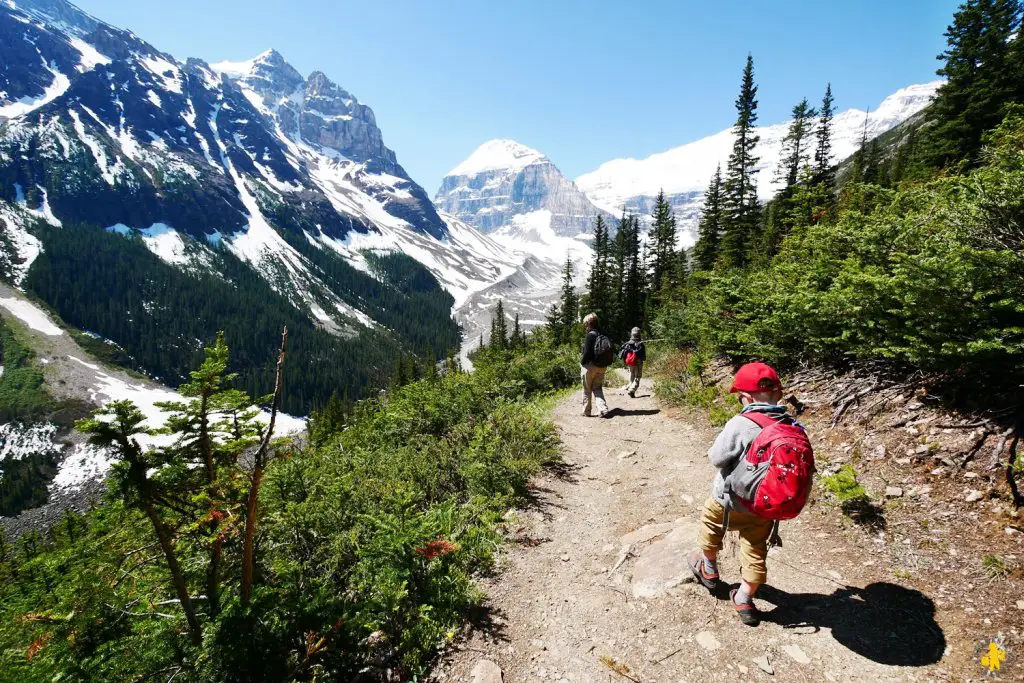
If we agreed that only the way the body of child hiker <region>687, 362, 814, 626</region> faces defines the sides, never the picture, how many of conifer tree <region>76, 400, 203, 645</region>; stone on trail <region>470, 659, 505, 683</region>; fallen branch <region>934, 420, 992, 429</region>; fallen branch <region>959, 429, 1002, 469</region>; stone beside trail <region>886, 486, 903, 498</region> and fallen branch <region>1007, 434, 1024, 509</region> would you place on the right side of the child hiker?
4

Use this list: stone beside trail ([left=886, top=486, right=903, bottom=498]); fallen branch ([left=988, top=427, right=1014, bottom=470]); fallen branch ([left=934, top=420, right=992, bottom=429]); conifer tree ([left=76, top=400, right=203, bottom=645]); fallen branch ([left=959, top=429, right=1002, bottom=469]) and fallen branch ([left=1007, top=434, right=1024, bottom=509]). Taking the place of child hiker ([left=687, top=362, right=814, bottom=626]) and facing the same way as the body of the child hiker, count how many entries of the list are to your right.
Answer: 5

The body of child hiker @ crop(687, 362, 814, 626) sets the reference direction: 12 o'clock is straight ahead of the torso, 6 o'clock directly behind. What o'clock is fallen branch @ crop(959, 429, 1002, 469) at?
The fallen branch is roughly at 3 o'clock from the child hiker.

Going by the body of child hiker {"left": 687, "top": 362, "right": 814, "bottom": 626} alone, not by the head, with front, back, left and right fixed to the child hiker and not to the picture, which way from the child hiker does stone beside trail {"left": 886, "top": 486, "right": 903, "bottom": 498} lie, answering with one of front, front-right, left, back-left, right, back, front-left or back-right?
right

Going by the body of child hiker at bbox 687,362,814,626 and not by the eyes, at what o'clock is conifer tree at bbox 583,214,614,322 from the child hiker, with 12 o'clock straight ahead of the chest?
The conifer tree is roughly at 1 o'clock from the child hiker.

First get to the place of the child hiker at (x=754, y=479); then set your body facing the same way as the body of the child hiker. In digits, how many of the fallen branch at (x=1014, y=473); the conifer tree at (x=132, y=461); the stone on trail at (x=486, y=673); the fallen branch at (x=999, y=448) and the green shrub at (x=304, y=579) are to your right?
2

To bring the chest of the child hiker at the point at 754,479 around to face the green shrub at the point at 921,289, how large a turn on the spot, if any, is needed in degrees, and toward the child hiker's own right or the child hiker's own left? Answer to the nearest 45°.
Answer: approximately 90° to the child hiker's own right

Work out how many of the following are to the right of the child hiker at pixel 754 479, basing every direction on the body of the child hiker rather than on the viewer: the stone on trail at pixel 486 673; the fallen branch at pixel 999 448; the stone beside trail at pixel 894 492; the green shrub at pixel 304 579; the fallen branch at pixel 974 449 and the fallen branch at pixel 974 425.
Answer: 4

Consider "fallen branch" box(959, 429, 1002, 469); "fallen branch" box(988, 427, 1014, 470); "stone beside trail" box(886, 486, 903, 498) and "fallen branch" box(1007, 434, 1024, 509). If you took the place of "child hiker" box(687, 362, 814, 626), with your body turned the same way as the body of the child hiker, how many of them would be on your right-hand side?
4

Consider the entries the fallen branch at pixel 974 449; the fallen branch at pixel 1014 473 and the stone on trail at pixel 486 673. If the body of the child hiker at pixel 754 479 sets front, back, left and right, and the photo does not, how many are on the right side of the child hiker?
2

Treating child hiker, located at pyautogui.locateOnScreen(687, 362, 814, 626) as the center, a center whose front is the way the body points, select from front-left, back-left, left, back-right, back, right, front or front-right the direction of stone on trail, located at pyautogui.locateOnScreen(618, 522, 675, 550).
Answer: front

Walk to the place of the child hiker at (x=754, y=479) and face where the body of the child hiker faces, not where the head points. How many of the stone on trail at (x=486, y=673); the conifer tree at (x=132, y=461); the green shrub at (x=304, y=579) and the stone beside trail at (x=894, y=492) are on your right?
1

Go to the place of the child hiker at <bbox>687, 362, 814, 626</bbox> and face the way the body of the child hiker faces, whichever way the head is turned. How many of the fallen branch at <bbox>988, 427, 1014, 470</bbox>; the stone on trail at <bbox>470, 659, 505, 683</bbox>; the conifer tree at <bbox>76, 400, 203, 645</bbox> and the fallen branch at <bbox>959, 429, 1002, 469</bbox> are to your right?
2

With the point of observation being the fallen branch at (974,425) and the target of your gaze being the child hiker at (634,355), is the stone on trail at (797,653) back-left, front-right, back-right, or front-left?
back-left

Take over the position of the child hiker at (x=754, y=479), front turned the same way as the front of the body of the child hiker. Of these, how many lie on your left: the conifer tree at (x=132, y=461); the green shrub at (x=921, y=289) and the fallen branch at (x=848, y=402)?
1

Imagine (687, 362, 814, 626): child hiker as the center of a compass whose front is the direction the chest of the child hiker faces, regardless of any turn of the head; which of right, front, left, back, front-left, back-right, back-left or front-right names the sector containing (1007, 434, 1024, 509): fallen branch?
right

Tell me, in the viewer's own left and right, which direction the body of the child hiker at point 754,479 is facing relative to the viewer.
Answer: facing away from the viewer and to the left of the viewer

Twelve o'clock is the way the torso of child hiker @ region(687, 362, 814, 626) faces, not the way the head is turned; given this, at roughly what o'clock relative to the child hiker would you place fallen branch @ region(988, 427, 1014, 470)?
The fallen branch is roughly at 3 o'clock from the child hiker.
